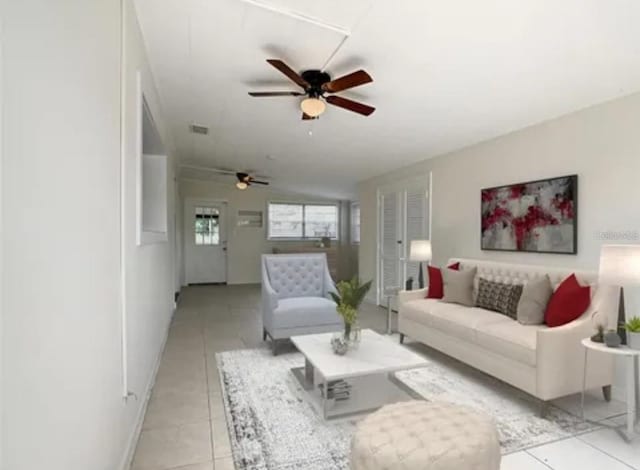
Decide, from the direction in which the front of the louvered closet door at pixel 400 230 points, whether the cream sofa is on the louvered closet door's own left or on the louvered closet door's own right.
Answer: on the louvered closet door's own left

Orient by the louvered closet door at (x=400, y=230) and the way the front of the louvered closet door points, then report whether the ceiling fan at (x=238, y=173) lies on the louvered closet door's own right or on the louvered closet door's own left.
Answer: on the louvered closet door's own right

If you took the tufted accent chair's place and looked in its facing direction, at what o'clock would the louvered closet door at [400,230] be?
The louvered closet door is roughly at 9 o'clock from the tufted accent chair.

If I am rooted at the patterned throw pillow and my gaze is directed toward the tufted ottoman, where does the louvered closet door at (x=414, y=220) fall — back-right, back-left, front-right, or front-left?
back-right

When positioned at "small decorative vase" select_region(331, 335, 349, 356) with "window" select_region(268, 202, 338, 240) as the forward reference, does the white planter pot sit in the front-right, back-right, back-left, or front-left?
back-right

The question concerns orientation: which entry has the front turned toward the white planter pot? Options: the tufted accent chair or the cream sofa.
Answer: the tufted accent chair

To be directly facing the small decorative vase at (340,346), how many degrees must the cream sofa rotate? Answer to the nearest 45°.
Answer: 0° — it already faces it

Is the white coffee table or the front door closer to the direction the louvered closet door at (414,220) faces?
the white coffee table

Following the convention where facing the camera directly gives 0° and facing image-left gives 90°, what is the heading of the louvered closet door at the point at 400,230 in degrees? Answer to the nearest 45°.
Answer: approximately 45°

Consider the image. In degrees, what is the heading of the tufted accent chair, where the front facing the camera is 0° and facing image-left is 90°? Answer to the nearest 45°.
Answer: approximately 315°
